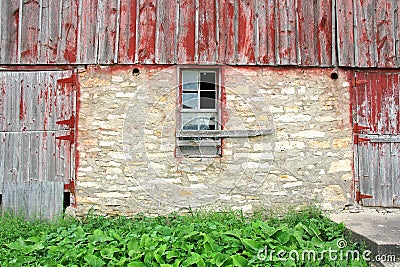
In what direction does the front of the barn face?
toward the camera

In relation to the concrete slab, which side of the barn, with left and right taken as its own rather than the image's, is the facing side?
left
